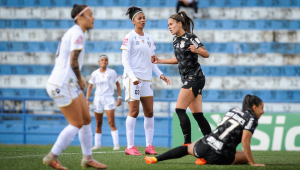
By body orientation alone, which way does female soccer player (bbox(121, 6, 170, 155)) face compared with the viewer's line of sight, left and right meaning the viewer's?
facing the viewer and to the right of the viewer

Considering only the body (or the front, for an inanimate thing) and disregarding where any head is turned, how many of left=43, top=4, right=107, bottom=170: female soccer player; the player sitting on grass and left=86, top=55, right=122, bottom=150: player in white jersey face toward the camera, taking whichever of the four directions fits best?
1

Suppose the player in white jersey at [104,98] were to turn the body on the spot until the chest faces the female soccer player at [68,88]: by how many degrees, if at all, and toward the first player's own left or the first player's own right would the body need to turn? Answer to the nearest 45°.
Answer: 0° — they already face them

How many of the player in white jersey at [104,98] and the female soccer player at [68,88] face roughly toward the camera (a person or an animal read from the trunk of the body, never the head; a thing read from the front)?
1

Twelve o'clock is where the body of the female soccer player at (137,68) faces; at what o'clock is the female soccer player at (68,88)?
the female soccer player at (68,88) is roughly at 2 o'clock from the female soccer player at (137,68).

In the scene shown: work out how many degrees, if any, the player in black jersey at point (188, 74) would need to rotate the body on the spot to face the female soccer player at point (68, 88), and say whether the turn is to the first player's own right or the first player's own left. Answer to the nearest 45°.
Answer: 0° — they already face them

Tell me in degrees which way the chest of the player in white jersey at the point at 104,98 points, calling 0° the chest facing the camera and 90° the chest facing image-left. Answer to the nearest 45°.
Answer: approximately 0°

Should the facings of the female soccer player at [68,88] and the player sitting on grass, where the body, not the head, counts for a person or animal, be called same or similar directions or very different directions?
same or similar directions

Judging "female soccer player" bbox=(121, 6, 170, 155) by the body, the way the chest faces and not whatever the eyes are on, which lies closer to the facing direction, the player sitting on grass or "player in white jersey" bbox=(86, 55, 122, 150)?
the player sitting on grass

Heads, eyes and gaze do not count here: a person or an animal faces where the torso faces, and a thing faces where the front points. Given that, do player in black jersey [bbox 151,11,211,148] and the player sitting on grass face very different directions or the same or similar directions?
very different directions

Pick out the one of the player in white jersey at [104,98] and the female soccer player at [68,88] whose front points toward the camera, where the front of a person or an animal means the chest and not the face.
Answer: the player in white jersey

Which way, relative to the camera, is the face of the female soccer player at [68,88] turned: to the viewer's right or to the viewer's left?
to the viewer's right

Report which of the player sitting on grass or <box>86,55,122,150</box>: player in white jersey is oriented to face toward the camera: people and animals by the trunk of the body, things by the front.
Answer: the player in white jersey
